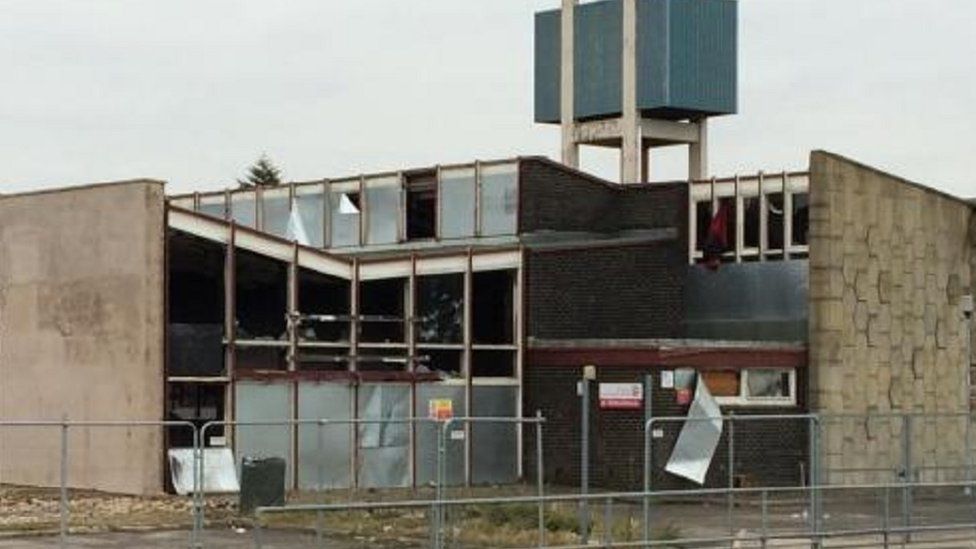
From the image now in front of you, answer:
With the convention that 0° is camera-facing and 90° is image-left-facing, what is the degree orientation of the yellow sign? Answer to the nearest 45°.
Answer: approximately 0°

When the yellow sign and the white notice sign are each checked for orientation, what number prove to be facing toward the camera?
2

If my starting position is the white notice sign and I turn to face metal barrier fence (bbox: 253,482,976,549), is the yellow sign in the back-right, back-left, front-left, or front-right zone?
back-right

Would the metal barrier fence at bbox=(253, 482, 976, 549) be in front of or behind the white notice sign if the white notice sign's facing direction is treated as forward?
in front

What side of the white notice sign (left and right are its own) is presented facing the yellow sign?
right

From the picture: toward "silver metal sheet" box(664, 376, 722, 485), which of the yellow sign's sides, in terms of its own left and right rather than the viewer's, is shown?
left

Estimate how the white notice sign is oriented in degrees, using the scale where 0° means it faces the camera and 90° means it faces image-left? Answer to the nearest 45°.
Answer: approximately 0°

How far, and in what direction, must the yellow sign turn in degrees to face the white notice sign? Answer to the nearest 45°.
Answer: approximately 90° to its left

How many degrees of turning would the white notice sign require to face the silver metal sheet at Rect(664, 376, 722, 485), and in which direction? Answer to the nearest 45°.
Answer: approximately 90° to its left
